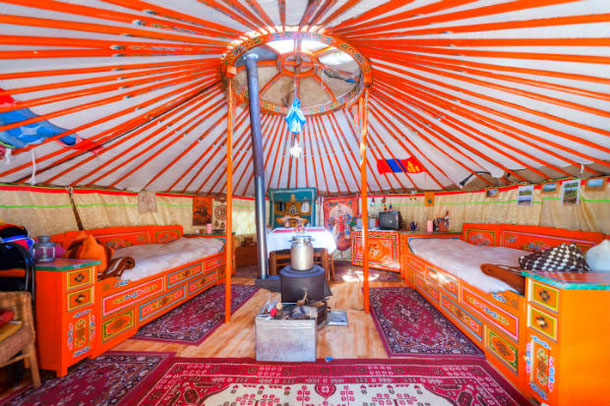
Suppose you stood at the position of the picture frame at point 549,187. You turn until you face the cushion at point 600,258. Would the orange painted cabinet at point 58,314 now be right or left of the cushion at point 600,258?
right

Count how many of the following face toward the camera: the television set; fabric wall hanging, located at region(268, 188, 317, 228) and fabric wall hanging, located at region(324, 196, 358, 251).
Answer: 3

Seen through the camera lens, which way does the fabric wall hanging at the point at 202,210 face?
facing the viewer

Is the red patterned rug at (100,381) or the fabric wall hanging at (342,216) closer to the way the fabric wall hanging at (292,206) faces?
the red patterned rug

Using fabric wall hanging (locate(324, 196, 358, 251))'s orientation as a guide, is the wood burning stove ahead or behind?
ahead

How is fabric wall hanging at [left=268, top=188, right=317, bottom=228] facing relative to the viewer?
toward the camera

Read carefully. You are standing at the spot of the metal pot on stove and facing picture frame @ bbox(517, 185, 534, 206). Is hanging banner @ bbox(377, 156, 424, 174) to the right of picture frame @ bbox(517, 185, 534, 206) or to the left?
left

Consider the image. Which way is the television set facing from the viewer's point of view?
toward the camera

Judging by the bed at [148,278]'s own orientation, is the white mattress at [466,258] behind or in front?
in front

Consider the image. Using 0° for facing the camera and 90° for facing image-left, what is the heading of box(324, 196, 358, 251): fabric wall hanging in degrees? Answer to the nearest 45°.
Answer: approximately 0°

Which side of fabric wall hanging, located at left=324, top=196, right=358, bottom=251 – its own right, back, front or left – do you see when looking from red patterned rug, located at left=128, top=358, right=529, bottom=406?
front

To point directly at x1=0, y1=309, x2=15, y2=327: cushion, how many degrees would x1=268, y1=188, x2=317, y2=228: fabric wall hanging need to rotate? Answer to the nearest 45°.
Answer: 0° — it already faces it

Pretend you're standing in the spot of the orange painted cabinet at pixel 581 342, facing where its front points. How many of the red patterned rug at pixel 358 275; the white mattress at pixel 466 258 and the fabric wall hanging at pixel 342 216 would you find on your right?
3

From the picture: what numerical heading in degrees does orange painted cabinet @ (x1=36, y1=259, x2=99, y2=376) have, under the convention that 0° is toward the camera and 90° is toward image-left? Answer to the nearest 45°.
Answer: approximately 315°

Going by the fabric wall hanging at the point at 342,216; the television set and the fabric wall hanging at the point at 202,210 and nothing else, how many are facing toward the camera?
3

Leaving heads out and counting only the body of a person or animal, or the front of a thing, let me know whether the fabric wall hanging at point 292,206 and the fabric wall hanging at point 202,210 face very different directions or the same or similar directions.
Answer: same or similar directions
